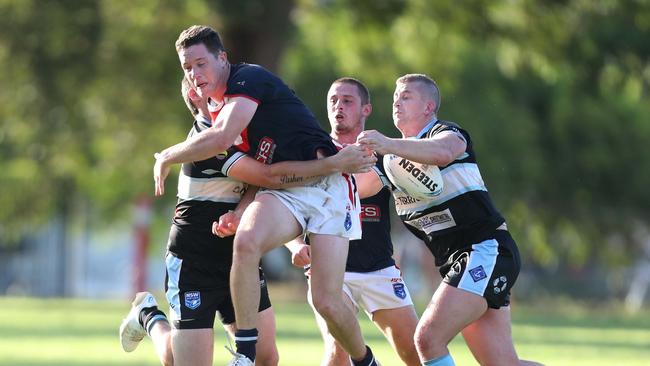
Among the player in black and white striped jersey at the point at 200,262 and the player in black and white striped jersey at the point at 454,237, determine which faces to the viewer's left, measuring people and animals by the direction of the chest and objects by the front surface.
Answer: the player in black and white striped jersey at the point at 454,237

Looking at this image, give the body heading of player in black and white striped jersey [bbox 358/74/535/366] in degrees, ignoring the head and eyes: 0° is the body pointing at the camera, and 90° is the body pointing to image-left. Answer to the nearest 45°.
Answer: approximately 90°

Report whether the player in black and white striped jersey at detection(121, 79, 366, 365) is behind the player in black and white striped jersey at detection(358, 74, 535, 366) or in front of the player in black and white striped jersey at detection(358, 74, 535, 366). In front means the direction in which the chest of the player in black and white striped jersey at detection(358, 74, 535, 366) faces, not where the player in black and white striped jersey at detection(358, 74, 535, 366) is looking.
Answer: in front

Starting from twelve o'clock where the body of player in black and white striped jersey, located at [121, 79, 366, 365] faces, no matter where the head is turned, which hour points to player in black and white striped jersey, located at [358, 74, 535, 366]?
player in black and white striped jersey, located at [358, 74, 535, 366] is roughly at 11 o'clock from player in black and white striped jersey, located at [121, 79, 366, 365].

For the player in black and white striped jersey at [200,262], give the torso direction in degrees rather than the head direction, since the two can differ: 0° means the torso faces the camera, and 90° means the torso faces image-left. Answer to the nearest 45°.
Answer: approximately 315°

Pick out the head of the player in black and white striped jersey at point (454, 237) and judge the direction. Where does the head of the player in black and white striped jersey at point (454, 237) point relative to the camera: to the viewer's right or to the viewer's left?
to the viewer's left
